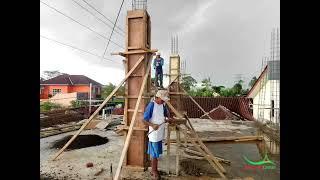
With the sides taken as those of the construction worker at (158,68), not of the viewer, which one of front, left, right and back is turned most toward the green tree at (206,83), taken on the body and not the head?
back

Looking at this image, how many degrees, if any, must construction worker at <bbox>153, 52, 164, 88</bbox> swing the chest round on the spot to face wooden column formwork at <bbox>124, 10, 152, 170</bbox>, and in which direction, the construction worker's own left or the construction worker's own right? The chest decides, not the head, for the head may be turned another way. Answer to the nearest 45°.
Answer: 0° — they already face it

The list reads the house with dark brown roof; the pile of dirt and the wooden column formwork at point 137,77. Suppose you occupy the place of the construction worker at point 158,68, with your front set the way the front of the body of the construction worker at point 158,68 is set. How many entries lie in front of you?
2

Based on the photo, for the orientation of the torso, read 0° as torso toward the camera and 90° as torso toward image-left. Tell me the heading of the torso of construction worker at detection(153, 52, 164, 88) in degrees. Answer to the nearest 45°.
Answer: approximately 0°

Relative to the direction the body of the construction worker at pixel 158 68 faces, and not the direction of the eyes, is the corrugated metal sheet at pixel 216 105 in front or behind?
behind

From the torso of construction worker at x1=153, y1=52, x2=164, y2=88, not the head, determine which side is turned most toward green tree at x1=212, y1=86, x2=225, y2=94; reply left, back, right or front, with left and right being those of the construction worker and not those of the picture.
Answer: back

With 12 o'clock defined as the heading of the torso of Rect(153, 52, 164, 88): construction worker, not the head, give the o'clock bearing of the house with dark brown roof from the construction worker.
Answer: The house with dark brown roof is roughly at 5 o'clock from the construction worker.

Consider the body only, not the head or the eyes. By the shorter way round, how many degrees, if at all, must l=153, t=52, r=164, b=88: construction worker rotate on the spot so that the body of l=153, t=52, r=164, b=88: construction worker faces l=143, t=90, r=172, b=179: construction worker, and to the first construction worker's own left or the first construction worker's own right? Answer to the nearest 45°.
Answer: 0° — they already face them
